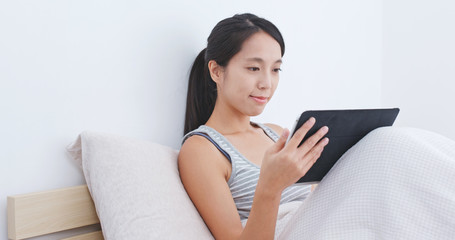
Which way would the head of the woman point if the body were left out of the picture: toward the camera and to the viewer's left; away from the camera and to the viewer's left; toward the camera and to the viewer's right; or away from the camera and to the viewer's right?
toward the camera and to the viewer's right

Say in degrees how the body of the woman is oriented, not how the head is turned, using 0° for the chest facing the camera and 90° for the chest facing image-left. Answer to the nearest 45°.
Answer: approximately 315°
